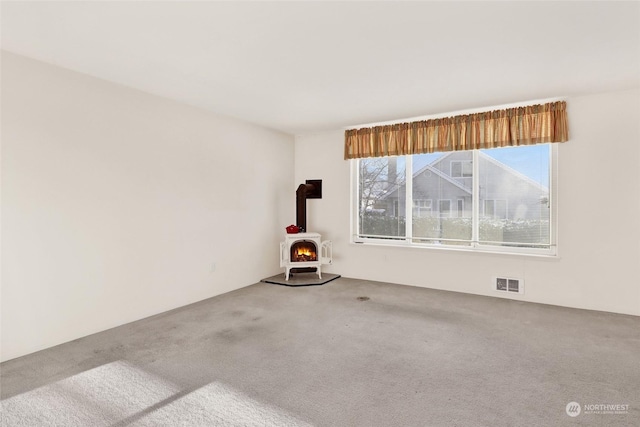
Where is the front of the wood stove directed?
toward the camera

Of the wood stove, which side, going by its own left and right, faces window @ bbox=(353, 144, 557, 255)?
left

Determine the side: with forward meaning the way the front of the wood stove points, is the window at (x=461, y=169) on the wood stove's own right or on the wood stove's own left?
on the wood stove's own left

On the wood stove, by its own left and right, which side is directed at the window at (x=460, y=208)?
left

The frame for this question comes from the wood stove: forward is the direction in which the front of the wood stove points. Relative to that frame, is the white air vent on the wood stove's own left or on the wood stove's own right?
on the wood stove's own left
